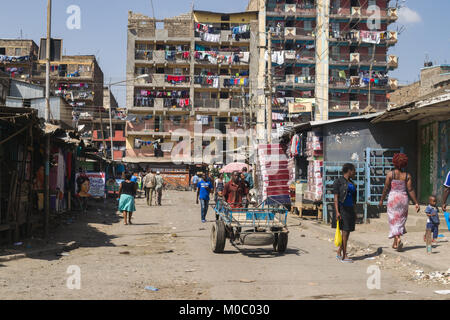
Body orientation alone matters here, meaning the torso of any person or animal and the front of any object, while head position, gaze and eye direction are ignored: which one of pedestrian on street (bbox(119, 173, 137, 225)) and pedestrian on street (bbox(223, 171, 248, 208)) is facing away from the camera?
pedestrian on street (bbox(119, 173, 137, 225))

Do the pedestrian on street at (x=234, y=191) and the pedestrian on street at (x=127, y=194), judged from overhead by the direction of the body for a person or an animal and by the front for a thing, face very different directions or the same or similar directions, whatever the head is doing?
very different directions

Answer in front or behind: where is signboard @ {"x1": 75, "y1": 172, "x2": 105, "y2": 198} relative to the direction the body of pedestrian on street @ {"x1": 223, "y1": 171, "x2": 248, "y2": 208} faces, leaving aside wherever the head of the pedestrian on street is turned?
behind

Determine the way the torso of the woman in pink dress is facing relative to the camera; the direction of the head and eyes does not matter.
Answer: away from the camera

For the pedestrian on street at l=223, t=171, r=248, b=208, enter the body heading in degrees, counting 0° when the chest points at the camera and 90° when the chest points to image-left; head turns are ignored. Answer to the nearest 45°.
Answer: approximately 0°

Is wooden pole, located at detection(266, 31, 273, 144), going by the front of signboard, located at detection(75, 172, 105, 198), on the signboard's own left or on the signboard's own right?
on the signboard's own left

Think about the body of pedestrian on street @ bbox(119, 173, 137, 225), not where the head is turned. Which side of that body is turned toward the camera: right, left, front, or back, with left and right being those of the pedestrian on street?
back

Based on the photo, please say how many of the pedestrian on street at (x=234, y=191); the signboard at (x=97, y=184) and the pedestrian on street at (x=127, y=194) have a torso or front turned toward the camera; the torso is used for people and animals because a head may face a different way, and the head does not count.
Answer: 2

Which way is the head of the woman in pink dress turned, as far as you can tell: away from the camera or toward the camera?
away from the camera

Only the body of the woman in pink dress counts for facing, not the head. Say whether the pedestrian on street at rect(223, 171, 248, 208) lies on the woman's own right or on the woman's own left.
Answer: on the woman's own left
